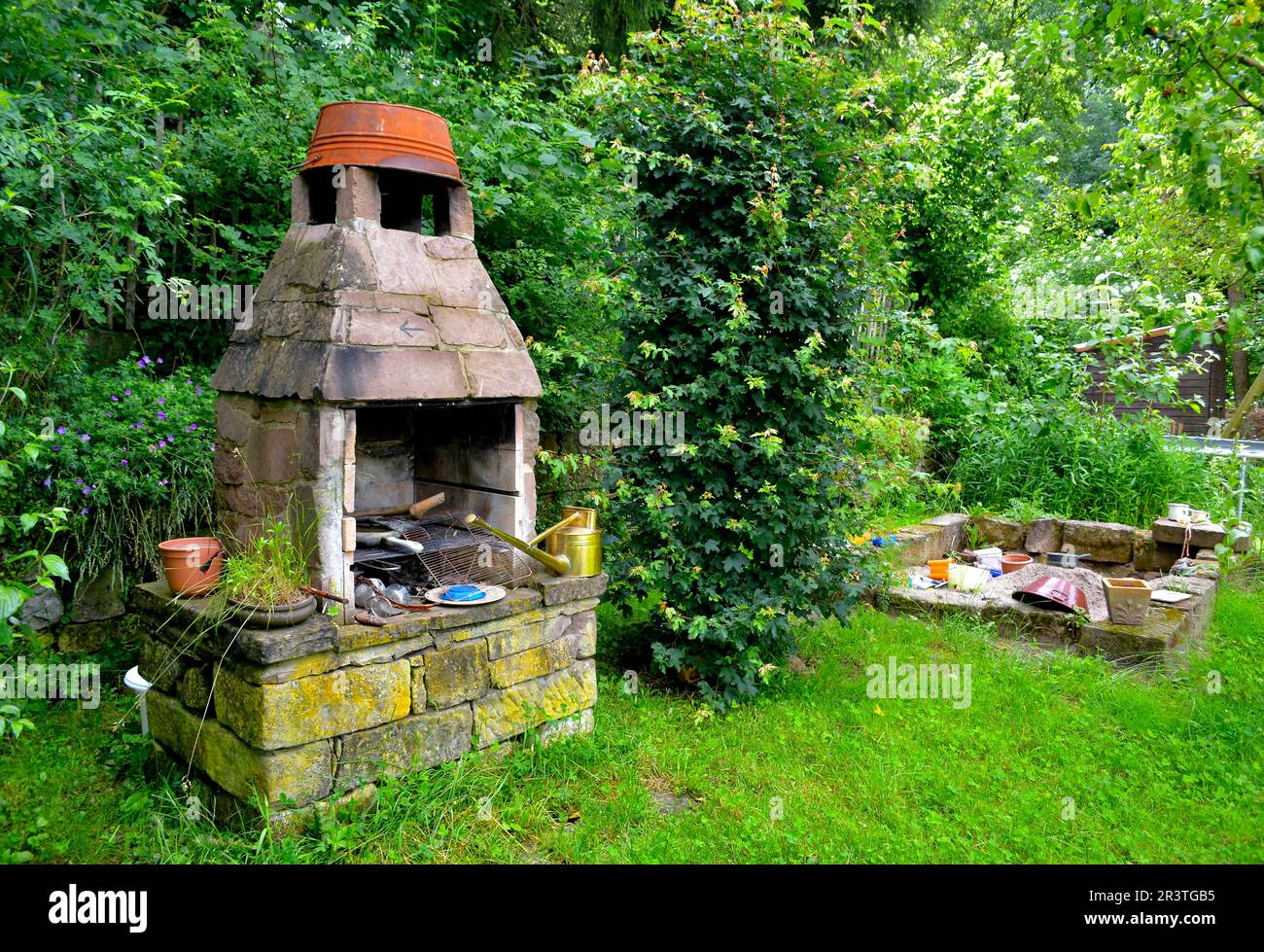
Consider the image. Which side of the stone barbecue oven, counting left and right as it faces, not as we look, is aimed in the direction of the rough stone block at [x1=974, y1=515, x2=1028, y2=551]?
left

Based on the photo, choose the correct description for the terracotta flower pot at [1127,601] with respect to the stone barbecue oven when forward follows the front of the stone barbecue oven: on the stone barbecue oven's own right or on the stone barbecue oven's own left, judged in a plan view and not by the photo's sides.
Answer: on the stone barbecue oven's own left

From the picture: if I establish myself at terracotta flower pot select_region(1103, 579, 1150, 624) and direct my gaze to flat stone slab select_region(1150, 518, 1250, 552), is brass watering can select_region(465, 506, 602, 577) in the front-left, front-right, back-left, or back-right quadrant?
back-left

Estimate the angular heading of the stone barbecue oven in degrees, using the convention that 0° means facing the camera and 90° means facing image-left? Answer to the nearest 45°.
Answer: approximately 315°

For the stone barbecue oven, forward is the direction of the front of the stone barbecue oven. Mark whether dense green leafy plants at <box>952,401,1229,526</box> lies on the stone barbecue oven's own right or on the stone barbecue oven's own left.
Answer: on the stone barbecue oven's own left
